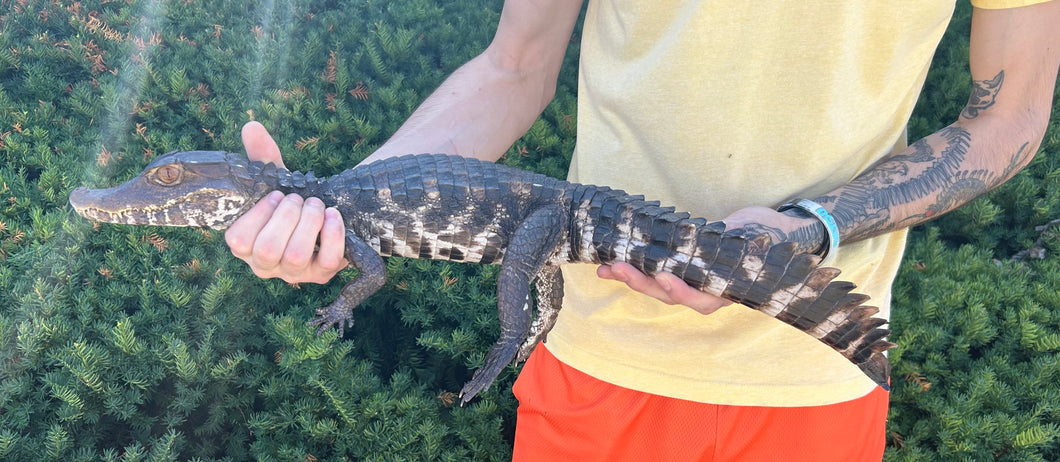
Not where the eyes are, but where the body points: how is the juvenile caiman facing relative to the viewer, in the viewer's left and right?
facing to the left of the viewer
